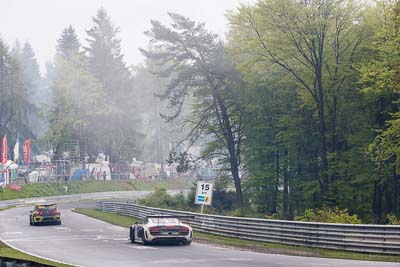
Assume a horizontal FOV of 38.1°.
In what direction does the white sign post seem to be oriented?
toward the camera

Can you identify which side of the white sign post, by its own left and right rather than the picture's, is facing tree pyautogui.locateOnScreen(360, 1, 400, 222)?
left

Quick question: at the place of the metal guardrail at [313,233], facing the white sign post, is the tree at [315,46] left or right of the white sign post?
right

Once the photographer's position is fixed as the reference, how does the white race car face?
facing away from the viewer and to the left of the viewer

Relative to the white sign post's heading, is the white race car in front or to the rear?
in front

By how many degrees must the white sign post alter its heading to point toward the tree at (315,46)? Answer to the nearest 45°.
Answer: approximately 135° to its left

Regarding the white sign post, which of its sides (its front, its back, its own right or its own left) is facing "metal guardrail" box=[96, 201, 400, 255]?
front

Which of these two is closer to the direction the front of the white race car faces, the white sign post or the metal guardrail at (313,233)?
the white sign post

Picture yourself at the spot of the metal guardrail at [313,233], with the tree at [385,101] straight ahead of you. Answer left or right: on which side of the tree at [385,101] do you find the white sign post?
left

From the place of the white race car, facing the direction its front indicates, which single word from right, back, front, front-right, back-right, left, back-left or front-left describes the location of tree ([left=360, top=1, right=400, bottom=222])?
right

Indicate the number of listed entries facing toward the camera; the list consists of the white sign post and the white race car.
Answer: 1
